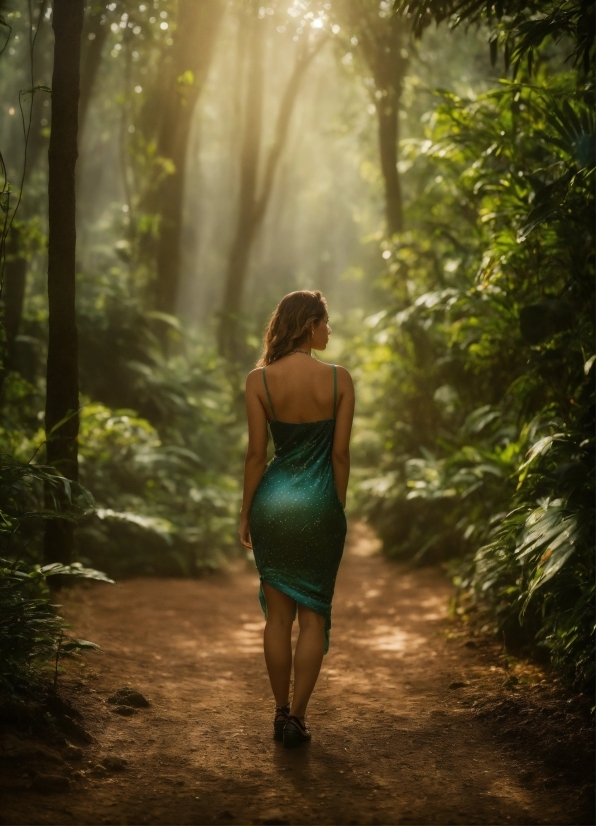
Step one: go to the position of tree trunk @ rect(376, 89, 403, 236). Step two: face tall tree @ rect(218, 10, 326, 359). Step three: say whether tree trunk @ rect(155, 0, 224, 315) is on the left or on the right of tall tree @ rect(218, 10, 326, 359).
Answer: left

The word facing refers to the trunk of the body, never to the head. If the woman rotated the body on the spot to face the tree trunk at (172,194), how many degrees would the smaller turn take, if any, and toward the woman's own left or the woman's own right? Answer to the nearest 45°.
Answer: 0° — they already face it

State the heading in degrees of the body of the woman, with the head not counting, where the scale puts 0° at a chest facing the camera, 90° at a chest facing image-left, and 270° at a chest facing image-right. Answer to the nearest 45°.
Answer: approximately 180°

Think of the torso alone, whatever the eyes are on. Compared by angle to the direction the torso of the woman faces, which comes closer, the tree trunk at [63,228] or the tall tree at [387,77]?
the tall tree

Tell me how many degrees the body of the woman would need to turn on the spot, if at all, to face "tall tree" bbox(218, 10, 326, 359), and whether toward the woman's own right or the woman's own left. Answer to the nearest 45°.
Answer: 0° — they already face it

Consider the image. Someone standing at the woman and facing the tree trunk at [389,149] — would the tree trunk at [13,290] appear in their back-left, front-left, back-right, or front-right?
front-left

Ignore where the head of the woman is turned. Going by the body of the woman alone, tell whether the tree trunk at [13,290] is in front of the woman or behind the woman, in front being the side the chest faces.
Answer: in front

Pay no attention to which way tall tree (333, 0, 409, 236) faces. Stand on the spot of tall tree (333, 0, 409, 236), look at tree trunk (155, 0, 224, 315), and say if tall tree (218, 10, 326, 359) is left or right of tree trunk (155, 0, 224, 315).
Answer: right

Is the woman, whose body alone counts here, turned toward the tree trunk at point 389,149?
yes

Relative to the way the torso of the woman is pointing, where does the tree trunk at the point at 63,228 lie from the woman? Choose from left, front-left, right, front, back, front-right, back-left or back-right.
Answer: front-left

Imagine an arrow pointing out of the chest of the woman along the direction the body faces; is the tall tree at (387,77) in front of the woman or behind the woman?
in front
